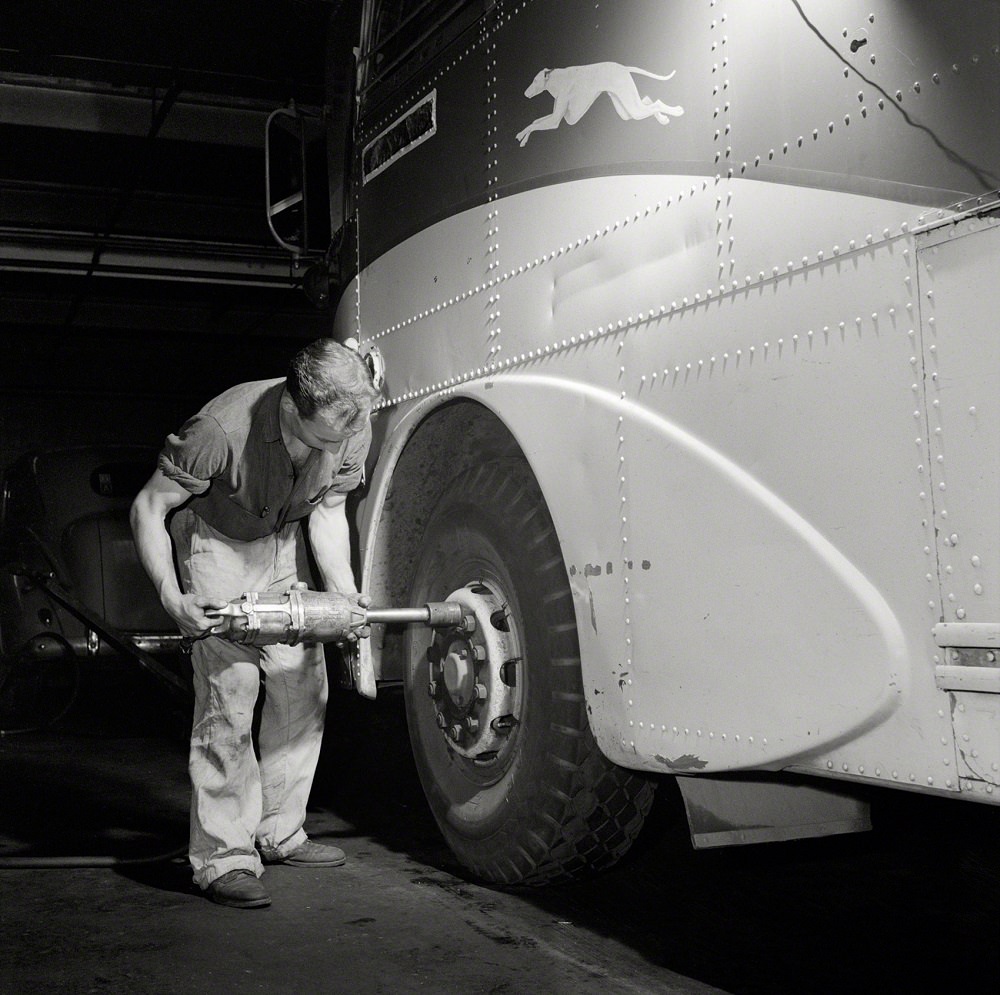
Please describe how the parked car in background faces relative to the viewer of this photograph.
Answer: facing away from the viewer and to the left of the viewer

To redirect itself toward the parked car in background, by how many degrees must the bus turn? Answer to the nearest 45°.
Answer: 0° — it already faces it

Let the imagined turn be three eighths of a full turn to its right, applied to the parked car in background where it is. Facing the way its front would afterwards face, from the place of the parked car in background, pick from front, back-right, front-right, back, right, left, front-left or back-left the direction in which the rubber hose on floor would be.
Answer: right

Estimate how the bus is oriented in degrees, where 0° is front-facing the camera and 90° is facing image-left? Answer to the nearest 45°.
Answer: approximately 135°
